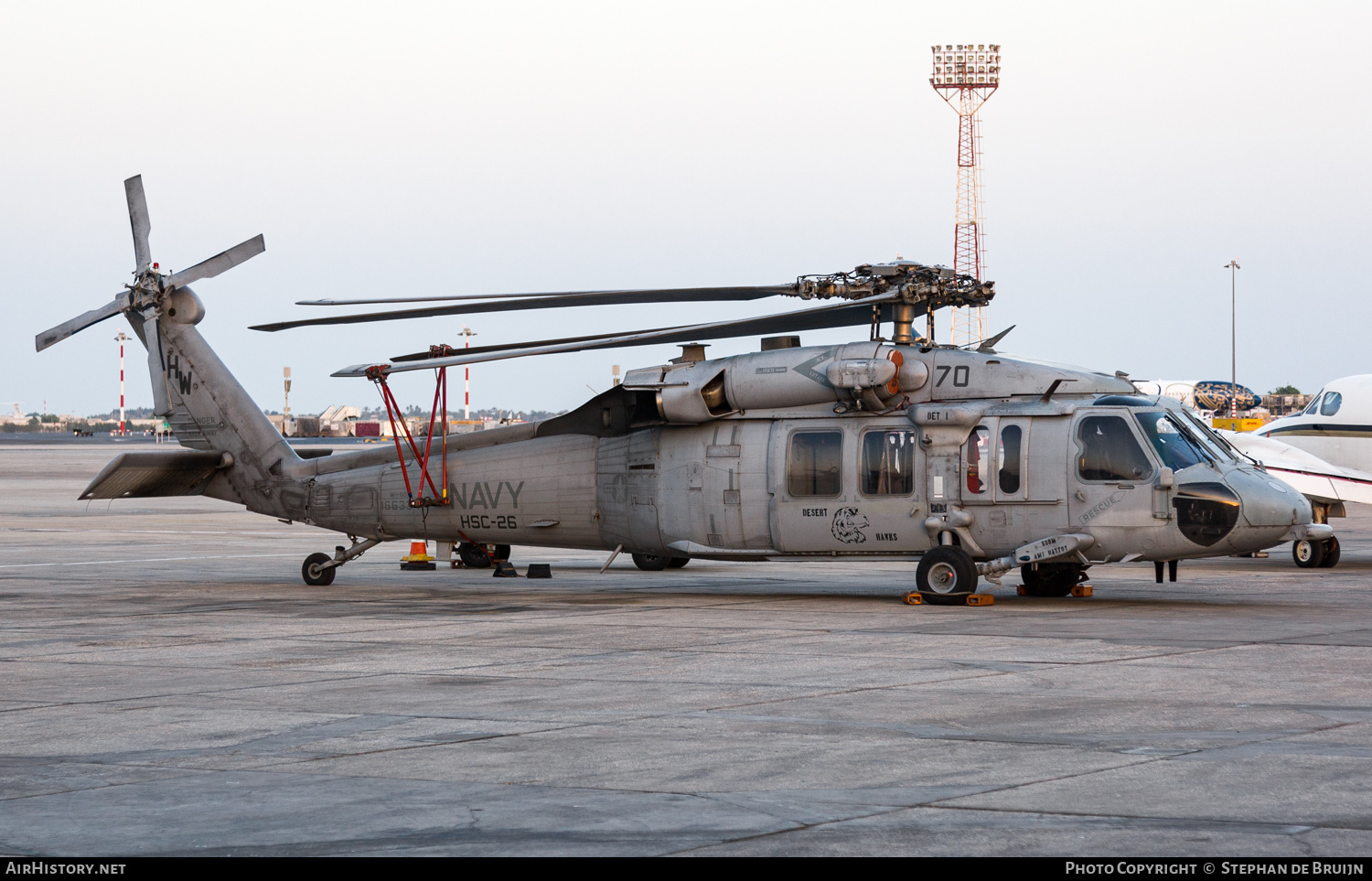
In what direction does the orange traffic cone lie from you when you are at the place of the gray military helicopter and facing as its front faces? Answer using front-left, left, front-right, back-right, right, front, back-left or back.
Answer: back

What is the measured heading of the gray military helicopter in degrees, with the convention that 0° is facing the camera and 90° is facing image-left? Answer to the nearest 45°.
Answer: approximately 315°
